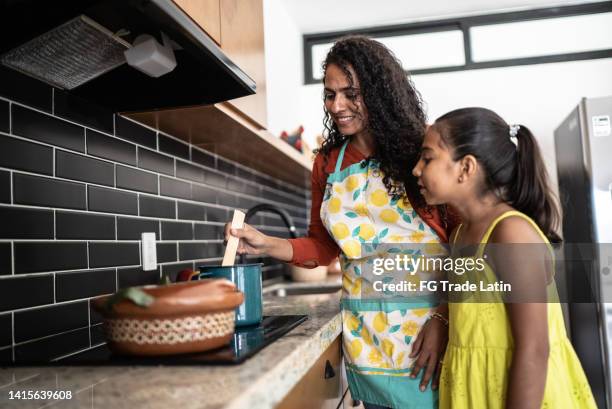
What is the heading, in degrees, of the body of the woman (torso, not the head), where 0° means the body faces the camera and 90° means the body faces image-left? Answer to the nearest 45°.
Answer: approximately 45°

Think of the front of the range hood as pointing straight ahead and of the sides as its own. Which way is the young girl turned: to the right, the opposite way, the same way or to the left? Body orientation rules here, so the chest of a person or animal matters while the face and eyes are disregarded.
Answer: the opposite way

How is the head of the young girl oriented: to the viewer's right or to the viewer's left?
to the viewer's left

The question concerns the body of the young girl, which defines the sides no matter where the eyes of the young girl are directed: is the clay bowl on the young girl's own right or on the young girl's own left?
on the young girl's own left

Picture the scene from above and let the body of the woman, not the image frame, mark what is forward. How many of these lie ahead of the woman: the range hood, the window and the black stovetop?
2

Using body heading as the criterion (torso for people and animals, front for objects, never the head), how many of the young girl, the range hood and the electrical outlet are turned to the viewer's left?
1

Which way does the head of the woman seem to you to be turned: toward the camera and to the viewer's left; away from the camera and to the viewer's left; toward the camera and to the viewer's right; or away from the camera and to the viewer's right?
toward the camera and to the viewer's left

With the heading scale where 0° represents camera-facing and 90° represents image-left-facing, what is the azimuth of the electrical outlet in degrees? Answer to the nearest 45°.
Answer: approximately 315°

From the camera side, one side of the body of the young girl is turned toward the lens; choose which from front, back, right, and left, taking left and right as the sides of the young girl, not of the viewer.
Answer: left

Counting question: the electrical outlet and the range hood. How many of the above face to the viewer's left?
0

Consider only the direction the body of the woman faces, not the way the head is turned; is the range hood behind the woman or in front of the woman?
in front

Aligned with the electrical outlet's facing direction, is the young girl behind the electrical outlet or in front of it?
in front
